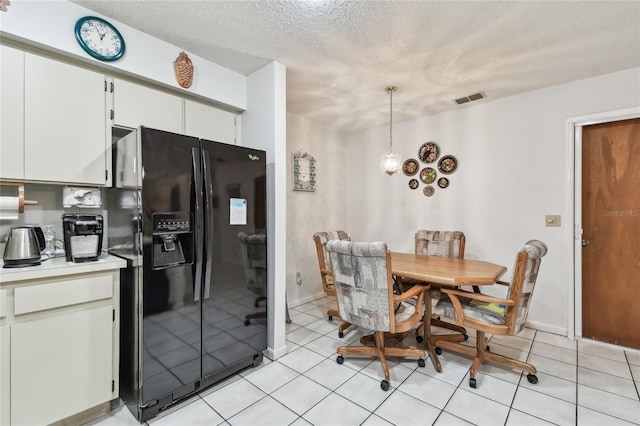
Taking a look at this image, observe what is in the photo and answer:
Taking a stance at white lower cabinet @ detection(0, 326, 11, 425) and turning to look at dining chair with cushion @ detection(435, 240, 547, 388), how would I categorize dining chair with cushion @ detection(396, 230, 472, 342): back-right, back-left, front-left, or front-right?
front-left

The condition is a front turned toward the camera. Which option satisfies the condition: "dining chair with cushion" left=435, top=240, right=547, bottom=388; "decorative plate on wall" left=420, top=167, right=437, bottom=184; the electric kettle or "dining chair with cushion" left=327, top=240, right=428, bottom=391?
the decorative plate on wall

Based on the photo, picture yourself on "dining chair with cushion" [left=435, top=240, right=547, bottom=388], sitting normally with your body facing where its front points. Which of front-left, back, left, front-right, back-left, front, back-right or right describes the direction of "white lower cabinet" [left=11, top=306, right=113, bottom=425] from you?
left

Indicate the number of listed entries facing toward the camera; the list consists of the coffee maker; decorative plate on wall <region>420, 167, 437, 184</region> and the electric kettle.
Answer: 2

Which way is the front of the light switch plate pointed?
toward the camera

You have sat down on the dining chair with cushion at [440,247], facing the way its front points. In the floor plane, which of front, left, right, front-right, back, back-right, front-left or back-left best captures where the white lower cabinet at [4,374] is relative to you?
front-right

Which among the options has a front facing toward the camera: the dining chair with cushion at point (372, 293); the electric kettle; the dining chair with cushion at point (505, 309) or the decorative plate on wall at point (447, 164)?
the decorative plate on wall

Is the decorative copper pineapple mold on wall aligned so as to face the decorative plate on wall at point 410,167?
no

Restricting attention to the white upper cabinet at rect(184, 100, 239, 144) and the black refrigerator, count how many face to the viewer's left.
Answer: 0

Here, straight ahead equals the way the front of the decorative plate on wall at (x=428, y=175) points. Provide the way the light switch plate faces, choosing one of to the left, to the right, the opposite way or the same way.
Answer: the same way

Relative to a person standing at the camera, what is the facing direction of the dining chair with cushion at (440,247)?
facing the viewer

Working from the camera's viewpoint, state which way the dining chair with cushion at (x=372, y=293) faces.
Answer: facing away from the viewer and to the right of the viewer
